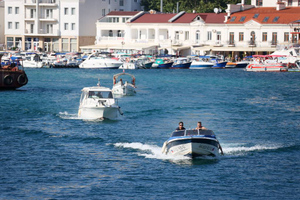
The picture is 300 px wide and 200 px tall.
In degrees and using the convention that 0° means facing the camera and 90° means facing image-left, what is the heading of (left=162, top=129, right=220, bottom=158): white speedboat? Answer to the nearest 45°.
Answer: approximately 0°
